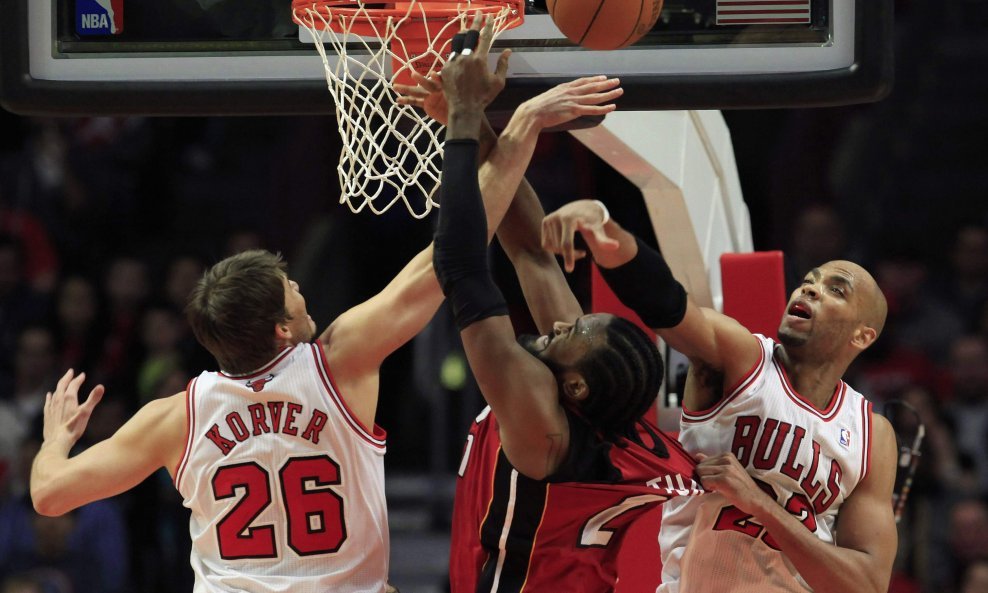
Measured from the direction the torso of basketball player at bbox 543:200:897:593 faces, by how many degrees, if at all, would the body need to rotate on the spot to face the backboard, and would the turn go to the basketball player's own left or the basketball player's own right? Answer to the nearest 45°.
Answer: approximately 45° to the basketball player's own right

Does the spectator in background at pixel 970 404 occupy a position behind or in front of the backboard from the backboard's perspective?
behind

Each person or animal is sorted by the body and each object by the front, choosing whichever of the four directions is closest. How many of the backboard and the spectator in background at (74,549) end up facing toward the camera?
2

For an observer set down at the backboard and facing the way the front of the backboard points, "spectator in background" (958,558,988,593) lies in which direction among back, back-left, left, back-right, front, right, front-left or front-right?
back-left

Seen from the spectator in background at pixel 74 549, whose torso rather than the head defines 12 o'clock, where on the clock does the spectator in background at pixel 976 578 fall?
the spectator in background at pixel 976 578 is roughly at 10 o'clock from the spectator in background at pixel 74 549.

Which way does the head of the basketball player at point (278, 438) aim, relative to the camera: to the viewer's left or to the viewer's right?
to the viewer's right

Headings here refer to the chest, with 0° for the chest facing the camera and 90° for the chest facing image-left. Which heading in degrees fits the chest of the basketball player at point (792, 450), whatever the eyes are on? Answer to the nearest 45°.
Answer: approximately 45°

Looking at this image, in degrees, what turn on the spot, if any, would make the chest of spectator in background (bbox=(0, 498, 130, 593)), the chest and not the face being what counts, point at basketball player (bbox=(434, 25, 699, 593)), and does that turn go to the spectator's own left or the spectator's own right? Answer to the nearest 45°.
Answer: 0° — they already face them

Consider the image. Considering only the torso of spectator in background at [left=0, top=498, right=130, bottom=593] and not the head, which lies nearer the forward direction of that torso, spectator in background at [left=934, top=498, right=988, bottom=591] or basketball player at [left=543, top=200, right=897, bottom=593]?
the basketball player

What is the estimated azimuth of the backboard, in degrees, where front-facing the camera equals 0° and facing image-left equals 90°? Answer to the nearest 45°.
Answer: approximately 0°
